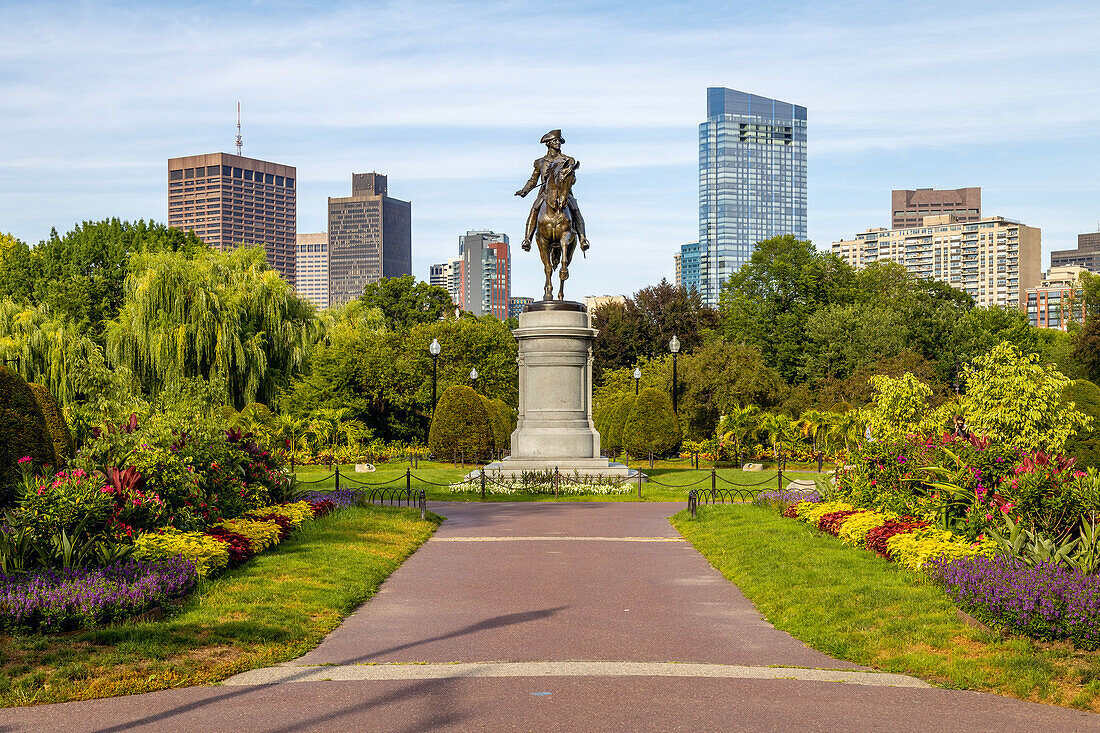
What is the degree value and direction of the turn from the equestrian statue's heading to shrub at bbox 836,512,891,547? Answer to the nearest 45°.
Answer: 0° — it already faces it

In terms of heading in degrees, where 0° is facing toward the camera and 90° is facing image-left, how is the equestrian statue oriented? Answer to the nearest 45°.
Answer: approximately 0°

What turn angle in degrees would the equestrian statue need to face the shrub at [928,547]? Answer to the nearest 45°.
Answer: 0° — it already faces it

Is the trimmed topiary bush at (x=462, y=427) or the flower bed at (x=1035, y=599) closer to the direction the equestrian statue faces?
the flower bed

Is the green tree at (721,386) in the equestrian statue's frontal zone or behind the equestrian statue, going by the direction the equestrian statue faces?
behind

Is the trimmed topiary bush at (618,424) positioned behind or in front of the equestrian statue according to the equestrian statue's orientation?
behind

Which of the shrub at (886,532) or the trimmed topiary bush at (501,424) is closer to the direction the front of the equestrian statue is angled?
the shrub

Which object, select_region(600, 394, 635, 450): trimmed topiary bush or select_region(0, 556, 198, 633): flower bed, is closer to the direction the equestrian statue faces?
the flower bed

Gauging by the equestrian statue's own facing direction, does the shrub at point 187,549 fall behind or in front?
in front

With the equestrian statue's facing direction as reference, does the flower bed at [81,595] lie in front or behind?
in front
